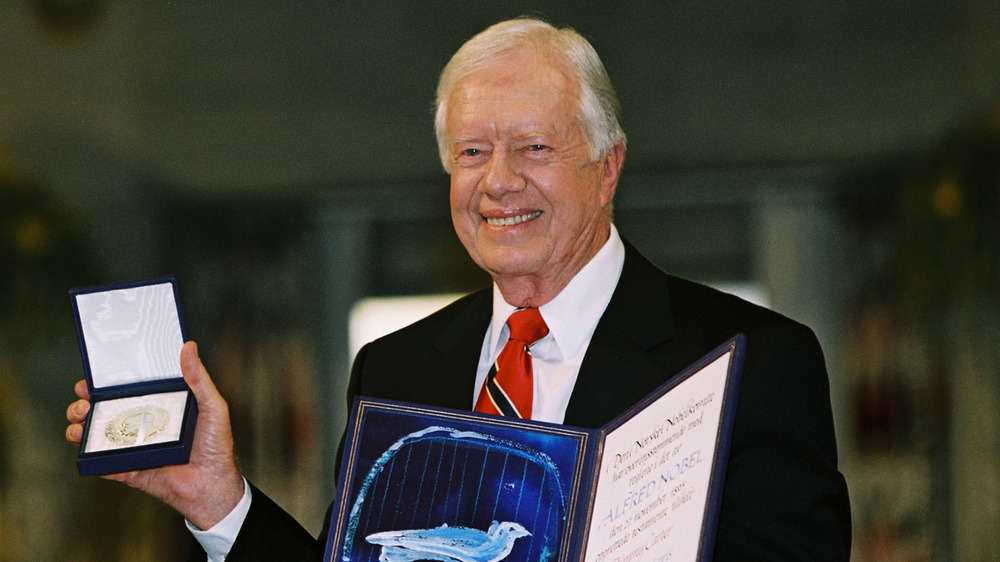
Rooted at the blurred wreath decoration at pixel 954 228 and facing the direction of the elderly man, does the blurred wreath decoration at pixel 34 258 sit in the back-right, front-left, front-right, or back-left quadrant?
front-right

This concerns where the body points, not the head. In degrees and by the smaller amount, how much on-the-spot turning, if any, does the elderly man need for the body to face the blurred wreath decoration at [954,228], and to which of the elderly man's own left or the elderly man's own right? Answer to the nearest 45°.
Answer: approximately 180°

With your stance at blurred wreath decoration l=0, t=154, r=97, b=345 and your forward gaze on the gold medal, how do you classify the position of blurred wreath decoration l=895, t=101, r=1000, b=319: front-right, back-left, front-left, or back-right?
front-left

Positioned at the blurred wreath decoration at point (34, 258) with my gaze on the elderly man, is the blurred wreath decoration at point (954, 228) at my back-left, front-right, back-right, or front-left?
front-left

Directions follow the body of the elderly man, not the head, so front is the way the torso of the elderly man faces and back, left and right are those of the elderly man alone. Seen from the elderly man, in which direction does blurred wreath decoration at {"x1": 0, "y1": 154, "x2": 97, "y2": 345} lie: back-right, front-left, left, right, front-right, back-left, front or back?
right
